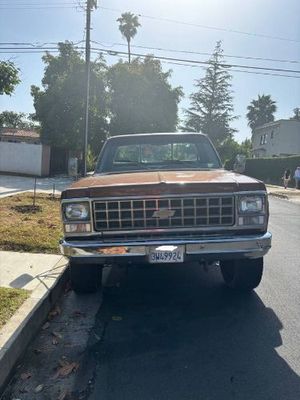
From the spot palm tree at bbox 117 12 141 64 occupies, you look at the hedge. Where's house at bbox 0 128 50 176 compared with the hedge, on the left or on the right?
right

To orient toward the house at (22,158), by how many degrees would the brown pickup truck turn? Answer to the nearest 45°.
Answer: approximately 180°

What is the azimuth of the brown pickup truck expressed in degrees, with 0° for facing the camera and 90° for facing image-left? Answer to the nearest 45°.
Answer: approximately 0°

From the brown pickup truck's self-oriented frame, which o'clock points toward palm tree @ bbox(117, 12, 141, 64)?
The palm tree is roughly at 6 o'clock from the brown pickup truck.

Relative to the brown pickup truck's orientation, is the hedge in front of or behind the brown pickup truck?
behind

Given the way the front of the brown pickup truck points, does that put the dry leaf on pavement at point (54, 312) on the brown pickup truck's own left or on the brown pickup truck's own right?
on the brown pickup truck's own right

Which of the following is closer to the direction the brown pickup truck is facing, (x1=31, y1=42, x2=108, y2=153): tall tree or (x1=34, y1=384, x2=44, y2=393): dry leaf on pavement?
the dry leaf on pavement
